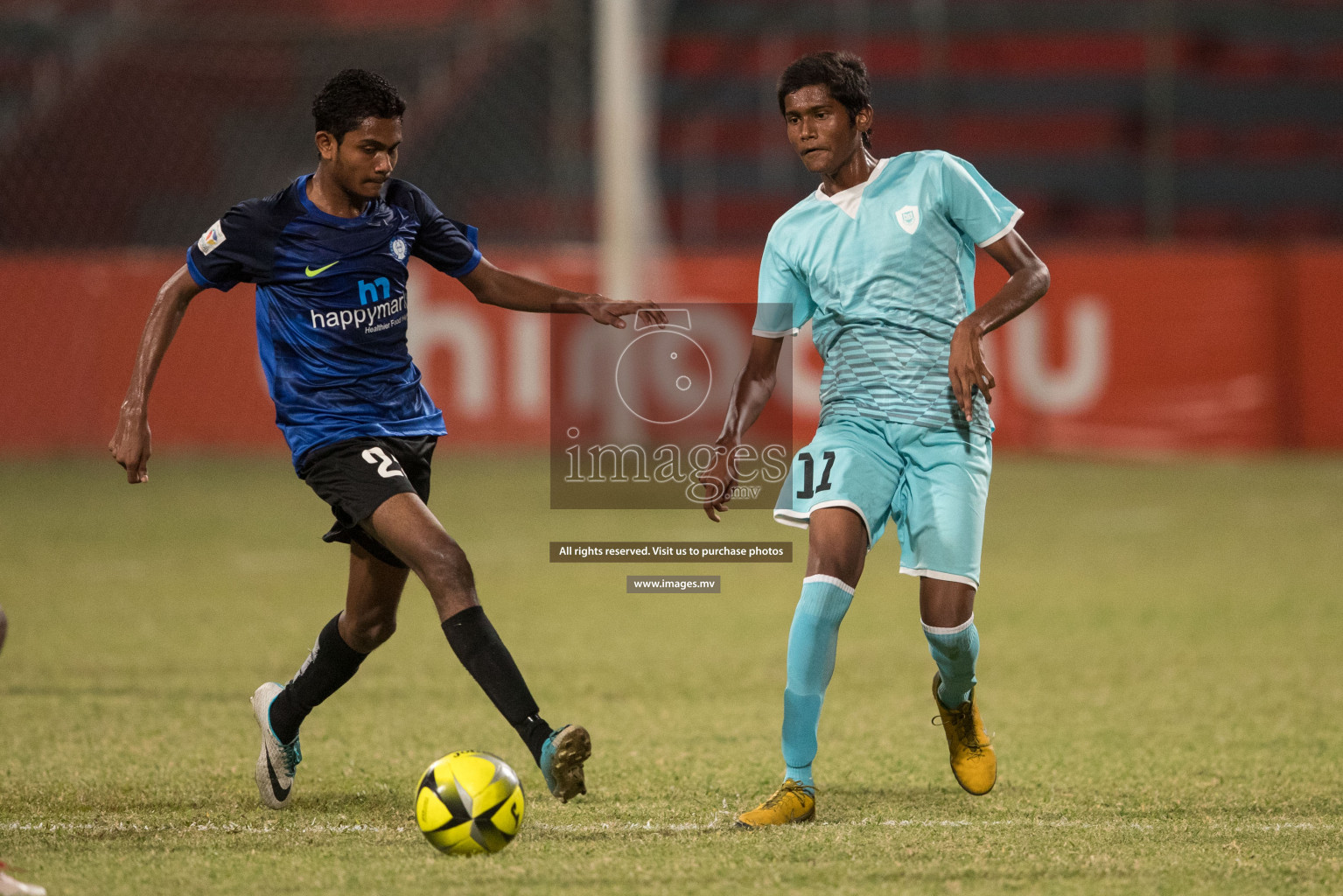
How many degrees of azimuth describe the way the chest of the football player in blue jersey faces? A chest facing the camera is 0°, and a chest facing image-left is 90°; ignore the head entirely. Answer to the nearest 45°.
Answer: approximately 315°

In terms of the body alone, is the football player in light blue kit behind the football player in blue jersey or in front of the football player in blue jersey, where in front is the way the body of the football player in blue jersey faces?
in front

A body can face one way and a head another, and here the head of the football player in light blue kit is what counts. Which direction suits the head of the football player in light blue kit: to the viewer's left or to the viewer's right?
to the viewer's left

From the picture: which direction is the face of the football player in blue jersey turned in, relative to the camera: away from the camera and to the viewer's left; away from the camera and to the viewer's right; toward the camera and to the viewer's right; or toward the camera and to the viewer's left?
toward the camera and to the viewer's right
